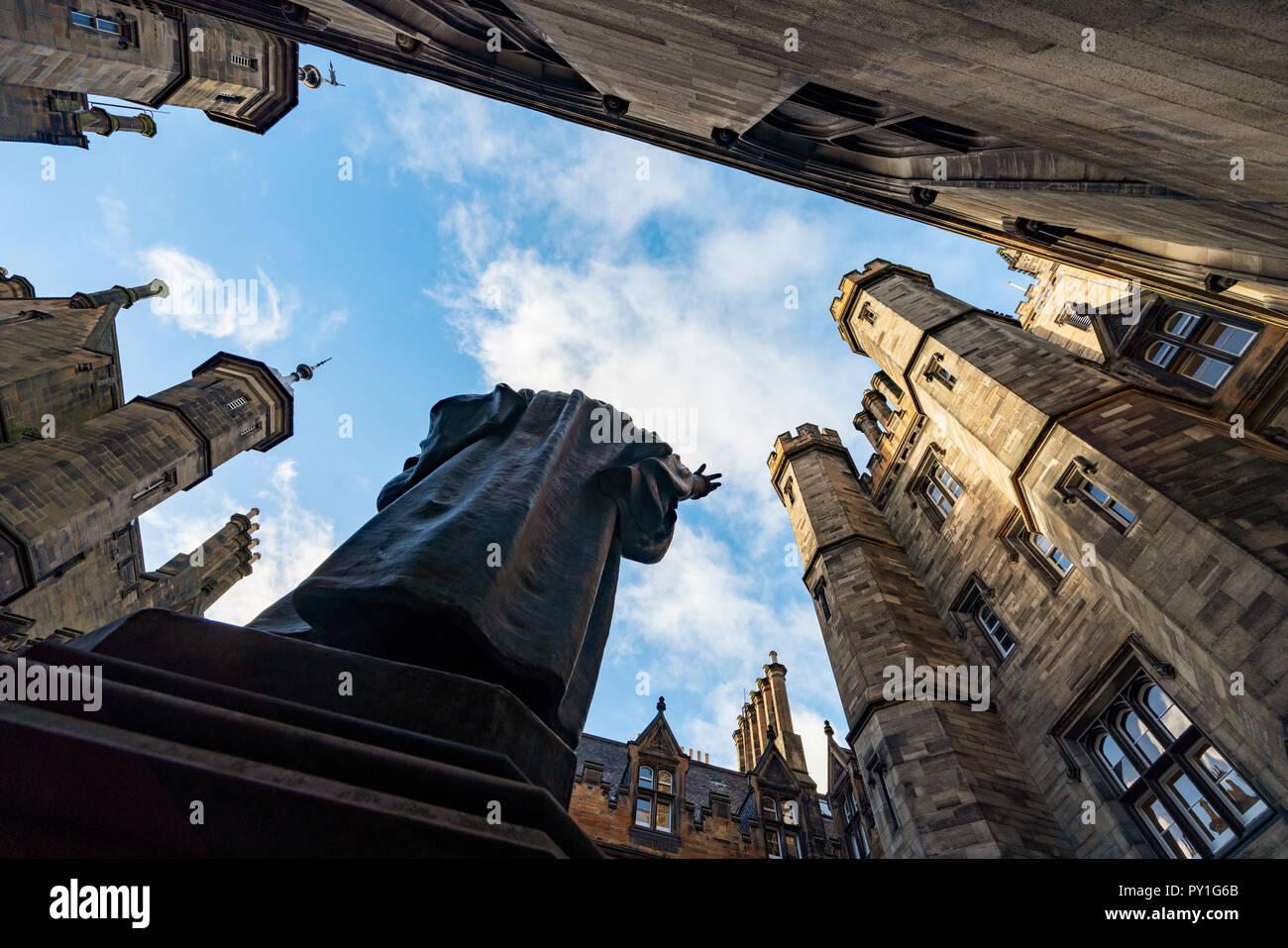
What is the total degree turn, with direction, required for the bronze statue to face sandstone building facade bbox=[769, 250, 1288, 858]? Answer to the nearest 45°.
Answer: approximately 45° to its right

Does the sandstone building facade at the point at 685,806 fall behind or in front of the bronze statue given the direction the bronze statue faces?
in front

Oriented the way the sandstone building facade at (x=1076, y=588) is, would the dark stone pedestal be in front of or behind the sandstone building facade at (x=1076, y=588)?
in front

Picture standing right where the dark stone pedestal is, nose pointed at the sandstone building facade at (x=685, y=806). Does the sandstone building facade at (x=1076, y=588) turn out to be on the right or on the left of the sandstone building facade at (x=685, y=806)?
right

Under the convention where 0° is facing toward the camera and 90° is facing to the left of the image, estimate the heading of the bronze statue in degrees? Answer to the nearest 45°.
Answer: approximately 180°

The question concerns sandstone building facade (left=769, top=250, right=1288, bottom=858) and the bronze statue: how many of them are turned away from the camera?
1

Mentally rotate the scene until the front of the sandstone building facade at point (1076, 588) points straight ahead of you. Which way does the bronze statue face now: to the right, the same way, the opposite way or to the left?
to the right

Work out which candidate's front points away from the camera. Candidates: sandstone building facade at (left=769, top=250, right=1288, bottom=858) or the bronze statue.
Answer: the bronze statue
